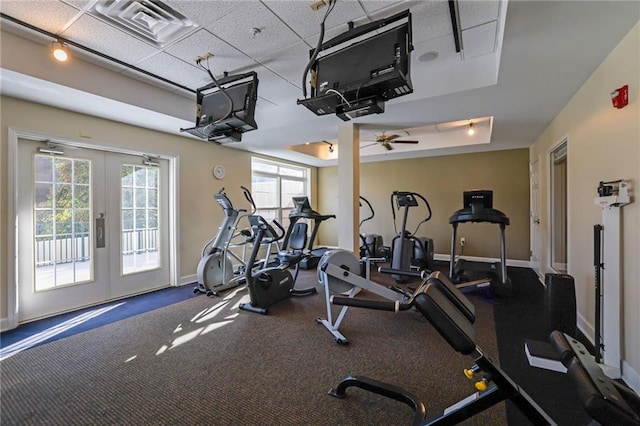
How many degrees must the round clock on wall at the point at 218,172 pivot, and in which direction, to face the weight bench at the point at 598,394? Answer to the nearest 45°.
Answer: approximately 45° to its right

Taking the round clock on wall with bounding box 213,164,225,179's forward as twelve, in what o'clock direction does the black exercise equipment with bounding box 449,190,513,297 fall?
The black exercise equipment is roughly at 12 o'clock from the round clock on wall.

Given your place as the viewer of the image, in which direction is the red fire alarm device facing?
facing the viewer and to the left of the viewer

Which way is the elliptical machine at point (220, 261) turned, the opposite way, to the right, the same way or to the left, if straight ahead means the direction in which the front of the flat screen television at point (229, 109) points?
the opposite way

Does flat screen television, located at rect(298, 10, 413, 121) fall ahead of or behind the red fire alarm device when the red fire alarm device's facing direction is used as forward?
ahead

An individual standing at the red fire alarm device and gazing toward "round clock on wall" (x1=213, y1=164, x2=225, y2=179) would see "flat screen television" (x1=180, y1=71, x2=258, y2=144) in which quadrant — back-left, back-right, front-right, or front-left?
front-left
